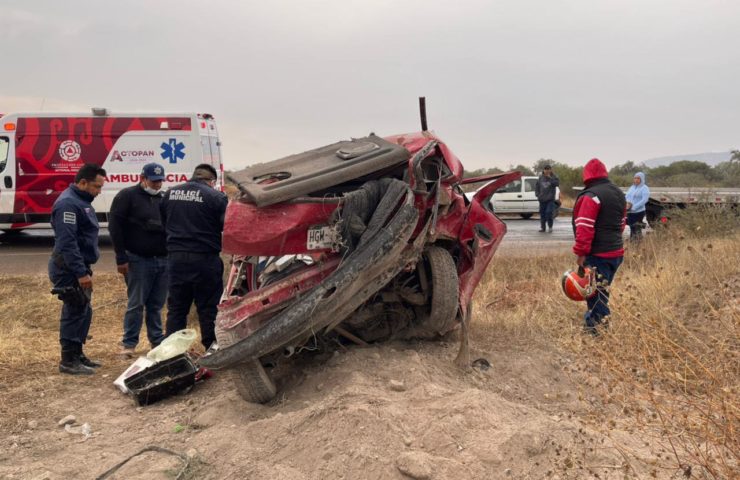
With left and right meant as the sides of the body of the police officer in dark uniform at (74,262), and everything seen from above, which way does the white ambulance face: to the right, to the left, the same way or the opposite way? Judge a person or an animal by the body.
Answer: the opposite way

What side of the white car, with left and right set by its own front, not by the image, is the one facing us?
left

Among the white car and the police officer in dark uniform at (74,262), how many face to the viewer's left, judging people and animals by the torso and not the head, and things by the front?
1

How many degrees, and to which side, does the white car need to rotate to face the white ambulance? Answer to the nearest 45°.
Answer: approximately 45° to its left

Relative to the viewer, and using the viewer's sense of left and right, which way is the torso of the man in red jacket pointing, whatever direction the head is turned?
facing away from the viewer and to the left of the viewer

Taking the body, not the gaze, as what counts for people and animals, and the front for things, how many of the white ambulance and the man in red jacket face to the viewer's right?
0

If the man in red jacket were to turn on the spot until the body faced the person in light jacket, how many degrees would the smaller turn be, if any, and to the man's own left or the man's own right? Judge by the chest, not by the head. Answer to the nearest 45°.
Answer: approximately 45° to the man's own right

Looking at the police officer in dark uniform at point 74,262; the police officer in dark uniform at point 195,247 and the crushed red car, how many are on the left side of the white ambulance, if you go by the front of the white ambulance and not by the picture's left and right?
3

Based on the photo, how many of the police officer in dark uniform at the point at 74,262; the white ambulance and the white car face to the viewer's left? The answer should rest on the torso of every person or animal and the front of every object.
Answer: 2

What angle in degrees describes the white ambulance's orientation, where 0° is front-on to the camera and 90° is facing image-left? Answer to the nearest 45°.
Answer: approximately 90°

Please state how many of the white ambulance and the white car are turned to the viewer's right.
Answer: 0

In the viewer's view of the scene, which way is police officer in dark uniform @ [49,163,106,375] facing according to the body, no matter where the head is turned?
to the viewer's right

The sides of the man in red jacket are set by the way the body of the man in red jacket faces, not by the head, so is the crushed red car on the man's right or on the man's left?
on the man's left

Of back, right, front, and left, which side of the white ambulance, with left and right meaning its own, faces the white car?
back
